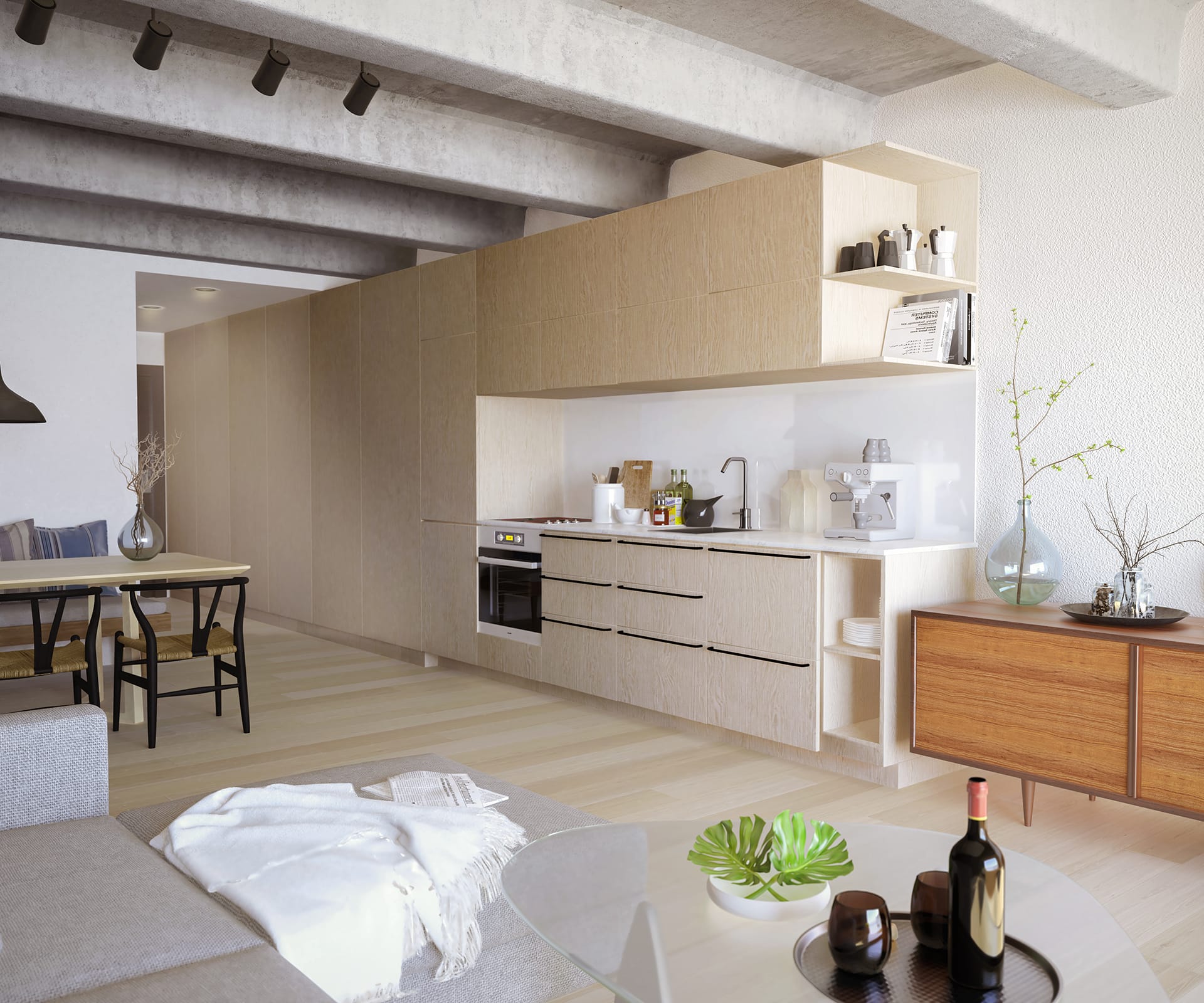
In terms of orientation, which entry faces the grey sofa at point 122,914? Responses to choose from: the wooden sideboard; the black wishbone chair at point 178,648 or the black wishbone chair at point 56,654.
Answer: the wooden sideboard

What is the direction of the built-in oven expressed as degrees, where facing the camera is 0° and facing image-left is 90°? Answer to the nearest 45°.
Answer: approximately 45°

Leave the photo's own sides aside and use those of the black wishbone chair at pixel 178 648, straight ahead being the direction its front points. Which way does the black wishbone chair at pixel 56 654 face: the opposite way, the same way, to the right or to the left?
the same way

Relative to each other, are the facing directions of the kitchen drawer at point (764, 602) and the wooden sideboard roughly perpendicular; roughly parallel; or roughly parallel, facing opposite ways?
roughly parallel

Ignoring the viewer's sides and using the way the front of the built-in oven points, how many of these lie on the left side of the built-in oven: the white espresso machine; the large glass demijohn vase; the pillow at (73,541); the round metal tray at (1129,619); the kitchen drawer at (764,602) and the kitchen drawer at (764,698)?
5

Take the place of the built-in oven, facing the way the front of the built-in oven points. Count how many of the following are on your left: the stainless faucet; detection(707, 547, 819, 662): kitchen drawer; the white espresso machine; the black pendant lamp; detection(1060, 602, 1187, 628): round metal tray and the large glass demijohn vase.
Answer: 5

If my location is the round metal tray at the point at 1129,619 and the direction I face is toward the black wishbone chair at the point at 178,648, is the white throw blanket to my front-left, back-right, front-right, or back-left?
front-left

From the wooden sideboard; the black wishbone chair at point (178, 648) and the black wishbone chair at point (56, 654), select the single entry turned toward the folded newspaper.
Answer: the wooden sideboard

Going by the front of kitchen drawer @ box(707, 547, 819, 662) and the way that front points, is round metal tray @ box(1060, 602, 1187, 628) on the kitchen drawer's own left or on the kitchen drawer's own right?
on the kitchen drawer's own left

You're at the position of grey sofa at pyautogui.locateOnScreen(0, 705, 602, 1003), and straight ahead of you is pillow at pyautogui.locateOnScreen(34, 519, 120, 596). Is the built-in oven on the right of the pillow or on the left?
right

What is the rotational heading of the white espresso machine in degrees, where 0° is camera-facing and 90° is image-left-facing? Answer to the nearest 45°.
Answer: approximately 45°

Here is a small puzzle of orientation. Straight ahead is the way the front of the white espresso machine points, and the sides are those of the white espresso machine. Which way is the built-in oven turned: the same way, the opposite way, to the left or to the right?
the same way

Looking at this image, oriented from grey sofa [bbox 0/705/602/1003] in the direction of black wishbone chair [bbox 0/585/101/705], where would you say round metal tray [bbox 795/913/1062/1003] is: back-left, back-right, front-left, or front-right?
back-right

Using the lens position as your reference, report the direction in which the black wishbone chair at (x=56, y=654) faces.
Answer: facing away from the viewer and to the left of the viewer

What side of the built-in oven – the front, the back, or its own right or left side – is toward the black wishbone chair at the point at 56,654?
front

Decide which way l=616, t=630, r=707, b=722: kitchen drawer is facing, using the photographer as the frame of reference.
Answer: facing the viewer and to the left of the viewer
